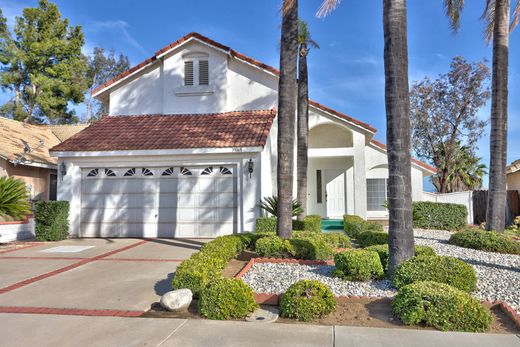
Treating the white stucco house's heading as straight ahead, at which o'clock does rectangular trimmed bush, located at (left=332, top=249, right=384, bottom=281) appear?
The rectangular trimmed bush is roughly at 11 o'clock from the white stucco house.

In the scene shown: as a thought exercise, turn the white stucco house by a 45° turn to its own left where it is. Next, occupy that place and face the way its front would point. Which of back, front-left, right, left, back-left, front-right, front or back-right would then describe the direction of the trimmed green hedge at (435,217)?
front-left

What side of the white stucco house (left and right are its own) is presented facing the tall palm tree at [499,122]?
left

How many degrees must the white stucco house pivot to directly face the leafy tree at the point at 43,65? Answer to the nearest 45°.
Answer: approximately 135° to its right

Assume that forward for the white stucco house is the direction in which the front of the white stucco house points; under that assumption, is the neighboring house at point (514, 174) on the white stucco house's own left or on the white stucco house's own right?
on the white stucco house's own left

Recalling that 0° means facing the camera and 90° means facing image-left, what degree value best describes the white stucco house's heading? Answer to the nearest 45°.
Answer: approximately 0°

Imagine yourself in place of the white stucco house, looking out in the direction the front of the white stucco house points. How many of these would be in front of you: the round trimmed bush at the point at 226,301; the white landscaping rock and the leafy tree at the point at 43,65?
2

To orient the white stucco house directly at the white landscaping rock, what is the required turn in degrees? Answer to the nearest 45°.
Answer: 0° — it already faces it

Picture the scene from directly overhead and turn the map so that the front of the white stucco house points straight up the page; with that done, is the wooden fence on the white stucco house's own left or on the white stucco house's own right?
on the white stucco house's own left
